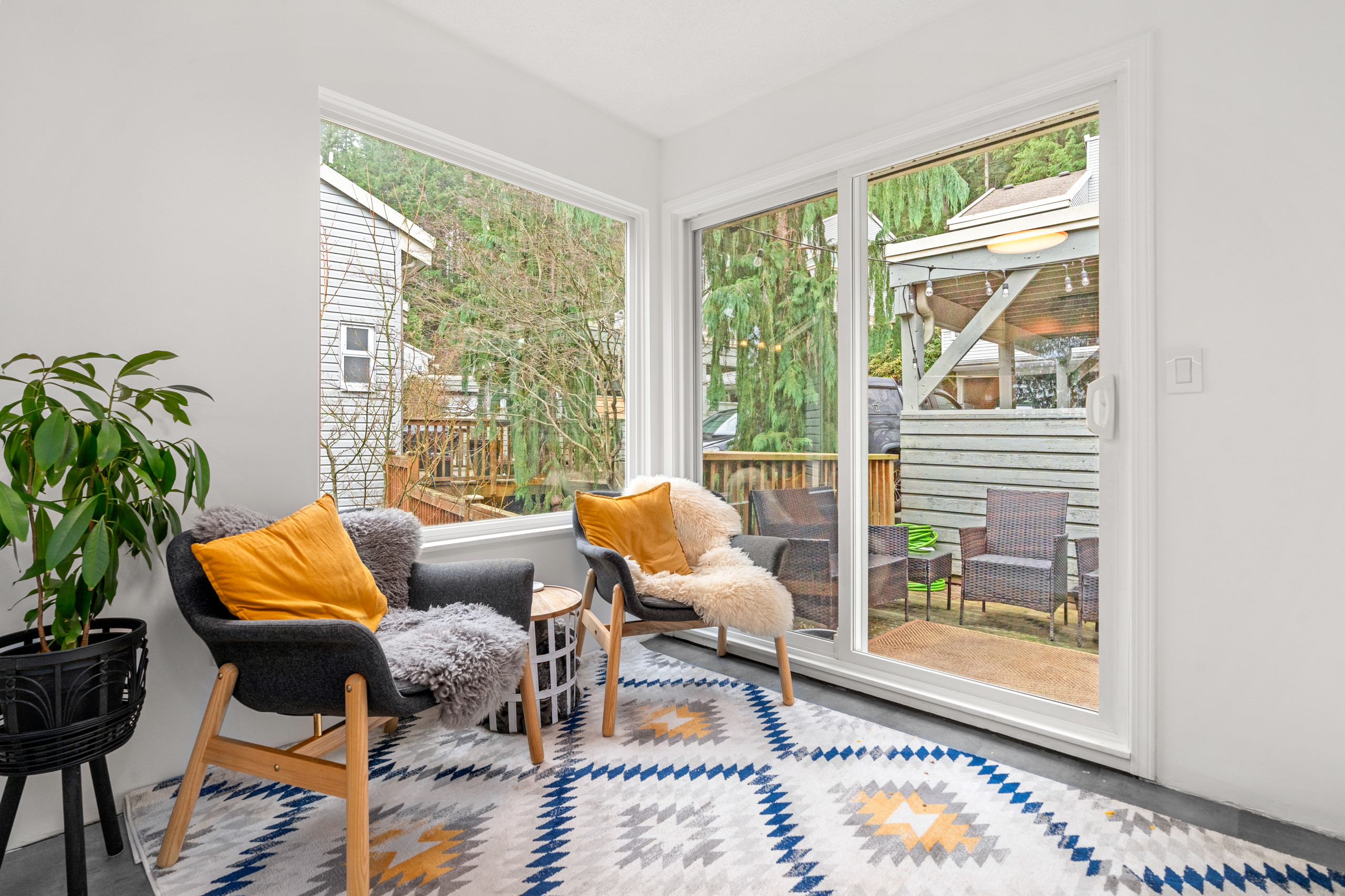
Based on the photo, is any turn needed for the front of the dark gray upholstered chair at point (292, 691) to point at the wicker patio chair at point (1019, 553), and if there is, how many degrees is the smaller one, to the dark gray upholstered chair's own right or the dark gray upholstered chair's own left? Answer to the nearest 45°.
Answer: approximately 45° to the dark gray upholstered chair's own left

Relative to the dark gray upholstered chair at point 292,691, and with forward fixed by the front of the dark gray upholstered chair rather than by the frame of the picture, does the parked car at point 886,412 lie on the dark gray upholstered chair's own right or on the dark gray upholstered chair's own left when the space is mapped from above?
on the dark gray upholstered chair's own left

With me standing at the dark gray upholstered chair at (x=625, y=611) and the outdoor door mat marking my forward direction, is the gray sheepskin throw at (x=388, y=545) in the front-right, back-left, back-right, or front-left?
back-right

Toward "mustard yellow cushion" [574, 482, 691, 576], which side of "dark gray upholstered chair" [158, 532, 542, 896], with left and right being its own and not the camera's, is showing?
left

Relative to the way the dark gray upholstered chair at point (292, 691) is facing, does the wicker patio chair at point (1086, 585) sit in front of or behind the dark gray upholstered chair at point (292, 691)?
in front

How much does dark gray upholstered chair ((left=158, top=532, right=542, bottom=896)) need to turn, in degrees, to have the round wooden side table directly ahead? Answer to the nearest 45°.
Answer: approximately 90° to its left
